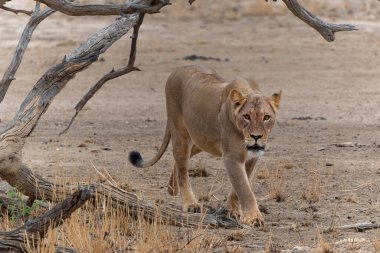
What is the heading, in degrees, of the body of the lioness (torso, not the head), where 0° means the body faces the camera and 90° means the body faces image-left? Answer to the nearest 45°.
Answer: approximately 315°

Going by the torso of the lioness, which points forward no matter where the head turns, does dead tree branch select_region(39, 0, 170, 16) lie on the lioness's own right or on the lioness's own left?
on the lioness's own right

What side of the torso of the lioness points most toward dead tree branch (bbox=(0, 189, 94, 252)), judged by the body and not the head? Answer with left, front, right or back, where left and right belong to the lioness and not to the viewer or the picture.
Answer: right

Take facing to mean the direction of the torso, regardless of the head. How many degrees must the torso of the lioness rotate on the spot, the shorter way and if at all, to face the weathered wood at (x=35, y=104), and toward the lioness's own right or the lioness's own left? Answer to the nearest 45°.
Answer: approximately 90° to the lioness's own right
